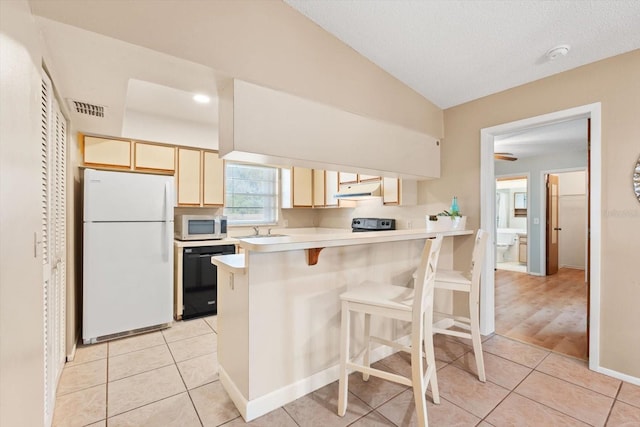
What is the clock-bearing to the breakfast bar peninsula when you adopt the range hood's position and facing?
The breakfast bar peninsula is roughly at 11 o'clock from the range hood.

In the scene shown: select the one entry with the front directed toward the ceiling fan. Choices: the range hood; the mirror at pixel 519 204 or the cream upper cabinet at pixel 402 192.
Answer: the mirror

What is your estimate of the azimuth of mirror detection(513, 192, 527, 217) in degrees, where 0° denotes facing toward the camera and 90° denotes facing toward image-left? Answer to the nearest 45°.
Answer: approximately 0°

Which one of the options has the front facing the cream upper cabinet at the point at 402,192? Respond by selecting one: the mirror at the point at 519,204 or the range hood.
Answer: the mirror

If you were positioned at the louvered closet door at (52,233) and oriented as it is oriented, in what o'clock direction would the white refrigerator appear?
The white refrigerator is roughly at 10 o'clock from the louvered closet door.

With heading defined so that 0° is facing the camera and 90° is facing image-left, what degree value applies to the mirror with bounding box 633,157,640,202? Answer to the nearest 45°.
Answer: approximately 0°

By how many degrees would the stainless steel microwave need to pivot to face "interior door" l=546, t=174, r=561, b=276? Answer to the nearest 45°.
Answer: approximately 90° to its left

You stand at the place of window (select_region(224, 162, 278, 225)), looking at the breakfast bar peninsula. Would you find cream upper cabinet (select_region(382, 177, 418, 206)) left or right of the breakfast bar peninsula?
left

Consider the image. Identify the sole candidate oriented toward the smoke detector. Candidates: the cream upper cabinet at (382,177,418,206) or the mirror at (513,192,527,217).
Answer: the mirror

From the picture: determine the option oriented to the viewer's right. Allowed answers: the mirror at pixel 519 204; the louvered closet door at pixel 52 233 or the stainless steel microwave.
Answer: the louvered closet door

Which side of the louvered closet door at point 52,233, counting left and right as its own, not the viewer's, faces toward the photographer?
right

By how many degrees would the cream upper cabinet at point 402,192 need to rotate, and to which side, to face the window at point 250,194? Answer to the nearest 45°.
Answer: approximately 45° to its right
